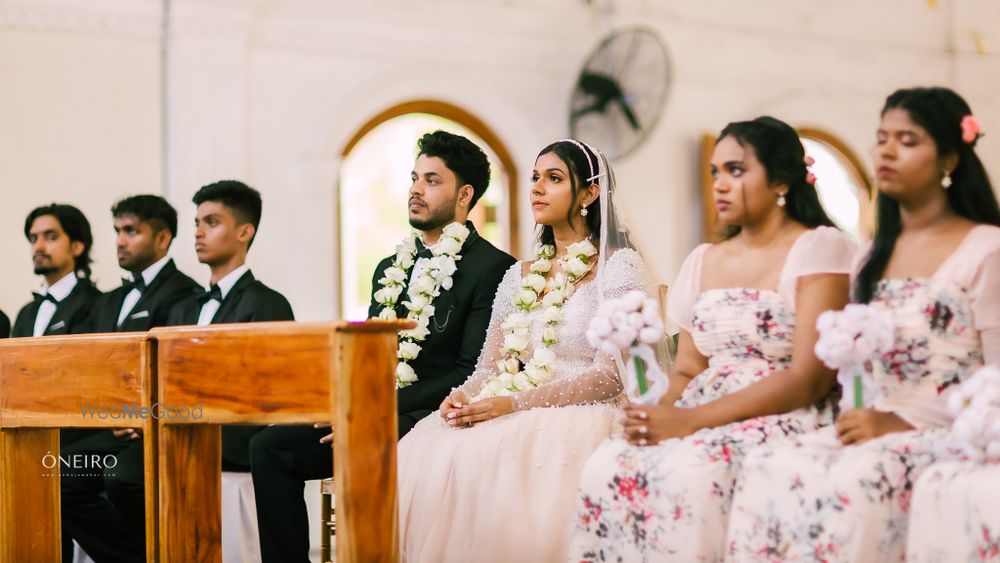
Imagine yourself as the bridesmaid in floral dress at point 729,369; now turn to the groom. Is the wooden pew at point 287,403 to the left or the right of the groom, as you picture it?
left

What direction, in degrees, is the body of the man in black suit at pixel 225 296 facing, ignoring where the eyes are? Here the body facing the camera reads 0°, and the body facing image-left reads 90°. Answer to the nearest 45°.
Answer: approximately 45°

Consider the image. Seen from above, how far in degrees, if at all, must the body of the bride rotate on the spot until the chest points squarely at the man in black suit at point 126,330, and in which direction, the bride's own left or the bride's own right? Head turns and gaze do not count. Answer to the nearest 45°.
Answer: approximately 90° to the bride's own right

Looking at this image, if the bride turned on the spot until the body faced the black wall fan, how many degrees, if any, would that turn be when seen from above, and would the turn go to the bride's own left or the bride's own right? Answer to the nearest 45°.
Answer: approximately 135° to the bride's own right

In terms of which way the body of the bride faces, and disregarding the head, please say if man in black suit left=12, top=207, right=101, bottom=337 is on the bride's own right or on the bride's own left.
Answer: on the bride's own right

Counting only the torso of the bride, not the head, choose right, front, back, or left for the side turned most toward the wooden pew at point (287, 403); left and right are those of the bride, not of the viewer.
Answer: front

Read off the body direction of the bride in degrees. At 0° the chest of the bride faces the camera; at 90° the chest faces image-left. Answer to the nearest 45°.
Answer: approximately 45°

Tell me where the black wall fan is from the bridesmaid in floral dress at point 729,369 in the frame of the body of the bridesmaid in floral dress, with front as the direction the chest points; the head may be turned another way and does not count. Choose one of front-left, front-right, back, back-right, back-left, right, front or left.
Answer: back-right

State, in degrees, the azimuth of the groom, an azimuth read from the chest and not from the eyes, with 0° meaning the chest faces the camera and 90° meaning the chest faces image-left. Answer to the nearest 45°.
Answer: approximately 45°

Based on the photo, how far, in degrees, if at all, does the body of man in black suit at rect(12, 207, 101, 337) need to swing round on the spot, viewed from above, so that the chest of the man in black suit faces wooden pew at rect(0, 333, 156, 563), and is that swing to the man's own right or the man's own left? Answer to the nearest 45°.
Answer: approximately 45° to the man's own left

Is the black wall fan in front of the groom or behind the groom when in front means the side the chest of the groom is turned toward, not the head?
behind

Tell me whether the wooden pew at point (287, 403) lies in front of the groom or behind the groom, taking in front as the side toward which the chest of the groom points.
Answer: in front

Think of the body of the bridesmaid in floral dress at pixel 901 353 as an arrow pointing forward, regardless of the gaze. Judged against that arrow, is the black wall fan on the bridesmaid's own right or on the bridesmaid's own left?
on the bridesmaid's own right
